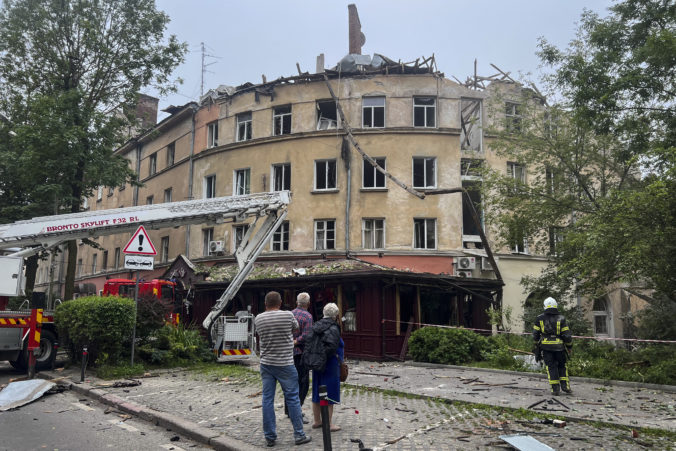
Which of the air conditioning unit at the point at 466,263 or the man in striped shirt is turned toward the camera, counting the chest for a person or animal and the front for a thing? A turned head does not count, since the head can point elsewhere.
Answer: the air conditioning unit

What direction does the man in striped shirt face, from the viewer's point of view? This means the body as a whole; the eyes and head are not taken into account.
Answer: away from the camera

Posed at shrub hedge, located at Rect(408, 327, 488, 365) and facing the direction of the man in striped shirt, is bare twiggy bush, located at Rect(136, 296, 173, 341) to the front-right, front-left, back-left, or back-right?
front-right

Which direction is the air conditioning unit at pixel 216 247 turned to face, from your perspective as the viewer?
facing the viewer and to the left of the viewer

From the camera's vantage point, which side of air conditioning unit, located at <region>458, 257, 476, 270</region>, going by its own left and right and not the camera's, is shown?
front

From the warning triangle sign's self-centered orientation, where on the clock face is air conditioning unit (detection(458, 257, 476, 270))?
The air conditioning unit is roughly at 8 o'clock from the warning triangle sign.

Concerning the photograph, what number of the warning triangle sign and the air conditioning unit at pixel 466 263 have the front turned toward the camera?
2

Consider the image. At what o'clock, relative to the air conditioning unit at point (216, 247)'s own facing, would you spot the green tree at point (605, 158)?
The green tree is roughly at 9 o'clock from the air conditioning unit.

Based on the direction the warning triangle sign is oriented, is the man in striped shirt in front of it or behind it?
in front

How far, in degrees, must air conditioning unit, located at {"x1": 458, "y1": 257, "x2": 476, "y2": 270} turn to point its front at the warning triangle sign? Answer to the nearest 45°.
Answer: approximately 45° to its right

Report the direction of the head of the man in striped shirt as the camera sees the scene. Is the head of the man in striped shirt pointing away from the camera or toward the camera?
away from the camera

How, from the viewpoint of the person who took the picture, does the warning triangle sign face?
facing the viewer

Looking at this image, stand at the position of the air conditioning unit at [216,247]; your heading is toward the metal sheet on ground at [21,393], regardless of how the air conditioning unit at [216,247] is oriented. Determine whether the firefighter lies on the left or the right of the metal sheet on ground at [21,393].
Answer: left

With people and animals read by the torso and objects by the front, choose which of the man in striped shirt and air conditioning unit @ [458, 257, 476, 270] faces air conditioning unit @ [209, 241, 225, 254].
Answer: the man in striped shirt

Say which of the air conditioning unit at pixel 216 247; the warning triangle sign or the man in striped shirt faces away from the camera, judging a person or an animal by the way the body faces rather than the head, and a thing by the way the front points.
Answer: the man in striped shirt
